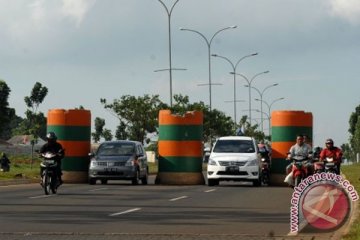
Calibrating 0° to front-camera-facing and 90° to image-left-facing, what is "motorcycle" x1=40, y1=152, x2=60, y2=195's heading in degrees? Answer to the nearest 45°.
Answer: approximately 0°

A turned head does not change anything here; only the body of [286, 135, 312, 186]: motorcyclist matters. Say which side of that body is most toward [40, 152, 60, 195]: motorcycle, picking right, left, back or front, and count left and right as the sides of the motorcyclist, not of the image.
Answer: right

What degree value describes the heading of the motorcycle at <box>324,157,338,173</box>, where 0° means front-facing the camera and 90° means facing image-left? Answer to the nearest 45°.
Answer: approximately 0°

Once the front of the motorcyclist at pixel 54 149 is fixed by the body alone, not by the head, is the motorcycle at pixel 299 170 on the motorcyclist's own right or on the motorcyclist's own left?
on the motorcyclist's own left
